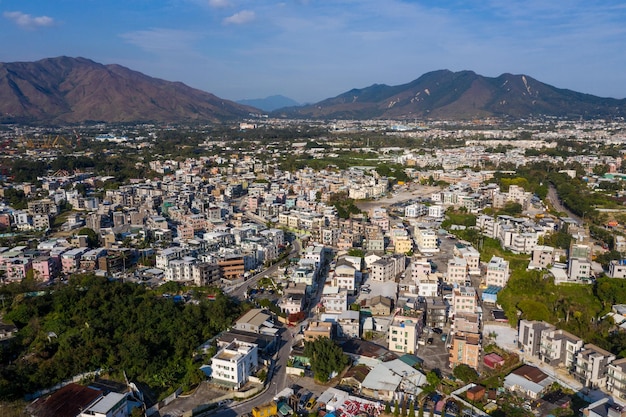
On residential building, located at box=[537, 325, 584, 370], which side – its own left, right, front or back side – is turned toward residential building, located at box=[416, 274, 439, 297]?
right

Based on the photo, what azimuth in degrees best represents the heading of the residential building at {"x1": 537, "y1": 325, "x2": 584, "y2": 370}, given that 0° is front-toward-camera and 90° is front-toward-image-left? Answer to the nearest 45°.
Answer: approximately 45°

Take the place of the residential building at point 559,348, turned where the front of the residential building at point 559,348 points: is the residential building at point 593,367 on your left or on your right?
on your left

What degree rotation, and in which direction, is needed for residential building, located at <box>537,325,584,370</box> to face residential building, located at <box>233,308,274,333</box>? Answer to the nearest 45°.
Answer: approximately 45° to its right

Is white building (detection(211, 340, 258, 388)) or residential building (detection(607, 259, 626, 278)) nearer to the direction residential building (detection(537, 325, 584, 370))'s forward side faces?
the white building

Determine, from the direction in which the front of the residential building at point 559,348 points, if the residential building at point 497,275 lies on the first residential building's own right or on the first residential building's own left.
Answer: on the first residential building's own right

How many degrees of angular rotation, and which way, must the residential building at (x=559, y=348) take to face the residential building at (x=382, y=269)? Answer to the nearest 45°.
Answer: approximately 90° to its right
